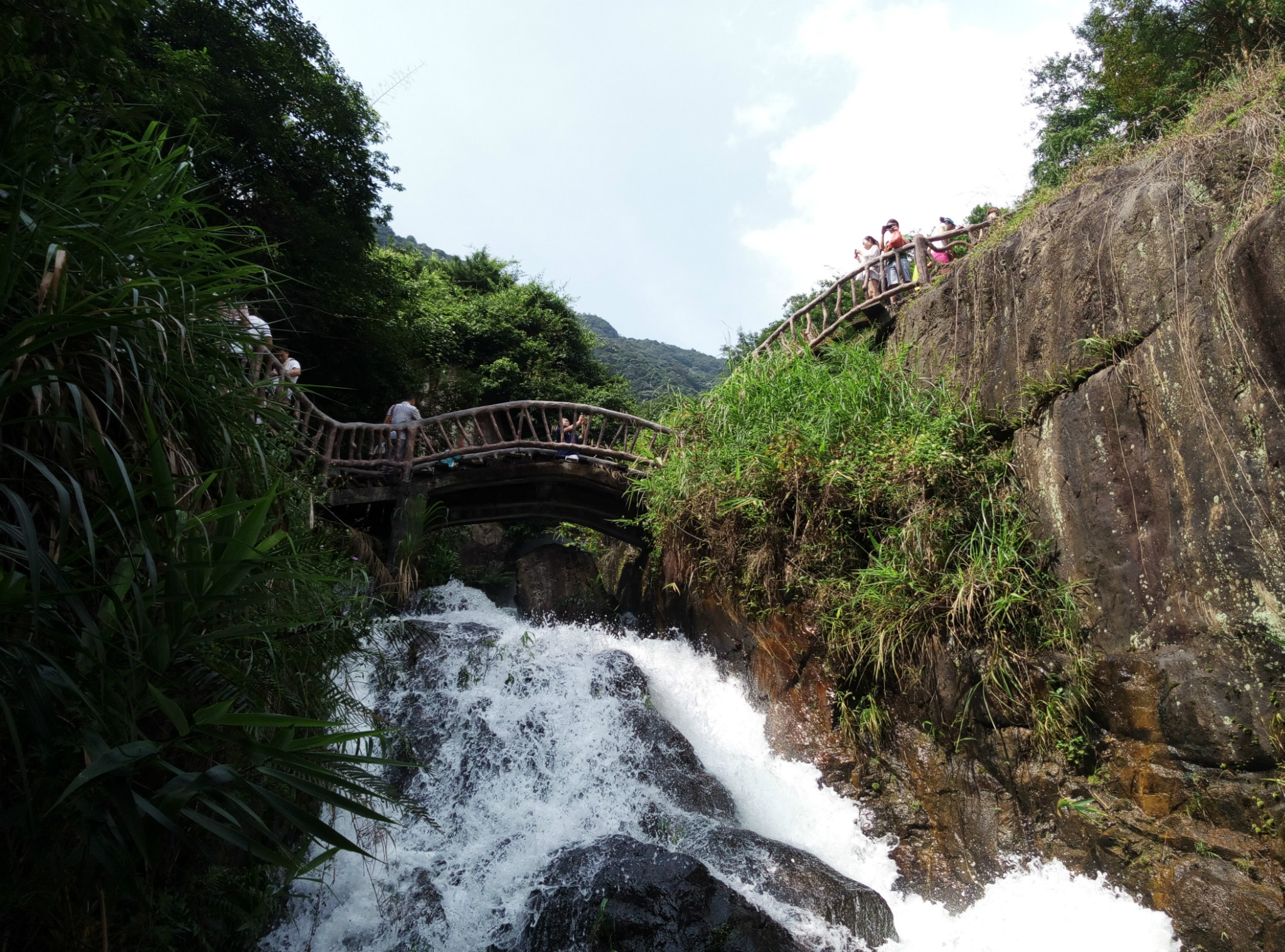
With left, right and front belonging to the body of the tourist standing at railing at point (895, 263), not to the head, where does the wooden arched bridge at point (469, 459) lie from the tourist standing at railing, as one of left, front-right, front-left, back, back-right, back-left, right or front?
front-right

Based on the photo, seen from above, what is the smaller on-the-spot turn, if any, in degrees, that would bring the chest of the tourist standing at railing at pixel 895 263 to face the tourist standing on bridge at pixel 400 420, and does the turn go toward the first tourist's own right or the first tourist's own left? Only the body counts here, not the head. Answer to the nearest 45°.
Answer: approximately 45° to the first tourist's own right

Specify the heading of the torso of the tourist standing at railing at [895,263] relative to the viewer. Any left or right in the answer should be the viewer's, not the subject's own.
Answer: facing the viewer and to the left of the viewer

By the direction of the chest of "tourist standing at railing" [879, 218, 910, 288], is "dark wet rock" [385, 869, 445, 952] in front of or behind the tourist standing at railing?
in front

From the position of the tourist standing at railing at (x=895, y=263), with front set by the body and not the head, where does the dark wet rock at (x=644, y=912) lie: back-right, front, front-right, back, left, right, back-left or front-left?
front-left

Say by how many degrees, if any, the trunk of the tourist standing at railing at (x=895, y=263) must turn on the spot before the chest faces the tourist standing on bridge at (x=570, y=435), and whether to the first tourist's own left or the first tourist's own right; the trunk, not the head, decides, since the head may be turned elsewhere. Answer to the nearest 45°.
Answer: approximately 45° to the first tourist's own right

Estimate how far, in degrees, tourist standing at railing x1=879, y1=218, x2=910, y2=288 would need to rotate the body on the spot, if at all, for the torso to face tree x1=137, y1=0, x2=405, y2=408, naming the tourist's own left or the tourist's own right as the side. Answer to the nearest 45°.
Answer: approximately 45° to the tourist's own right

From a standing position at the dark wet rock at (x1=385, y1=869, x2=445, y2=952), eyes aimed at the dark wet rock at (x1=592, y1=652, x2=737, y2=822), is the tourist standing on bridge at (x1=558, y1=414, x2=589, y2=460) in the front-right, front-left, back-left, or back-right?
front-left

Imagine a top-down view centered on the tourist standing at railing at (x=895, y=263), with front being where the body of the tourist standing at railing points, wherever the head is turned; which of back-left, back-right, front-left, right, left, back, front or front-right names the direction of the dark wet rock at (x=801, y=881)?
front-left

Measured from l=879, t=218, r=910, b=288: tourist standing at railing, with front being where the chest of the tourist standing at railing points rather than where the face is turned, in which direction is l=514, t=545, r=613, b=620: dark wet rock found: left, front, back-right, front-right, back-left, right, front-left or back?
right
